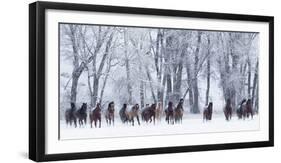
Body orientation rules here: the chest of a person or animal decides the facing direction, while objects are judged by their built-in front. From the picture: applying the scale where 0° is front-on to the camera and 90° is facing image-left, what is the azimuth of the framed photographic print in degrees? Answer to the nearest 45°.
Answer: approximately 315°
